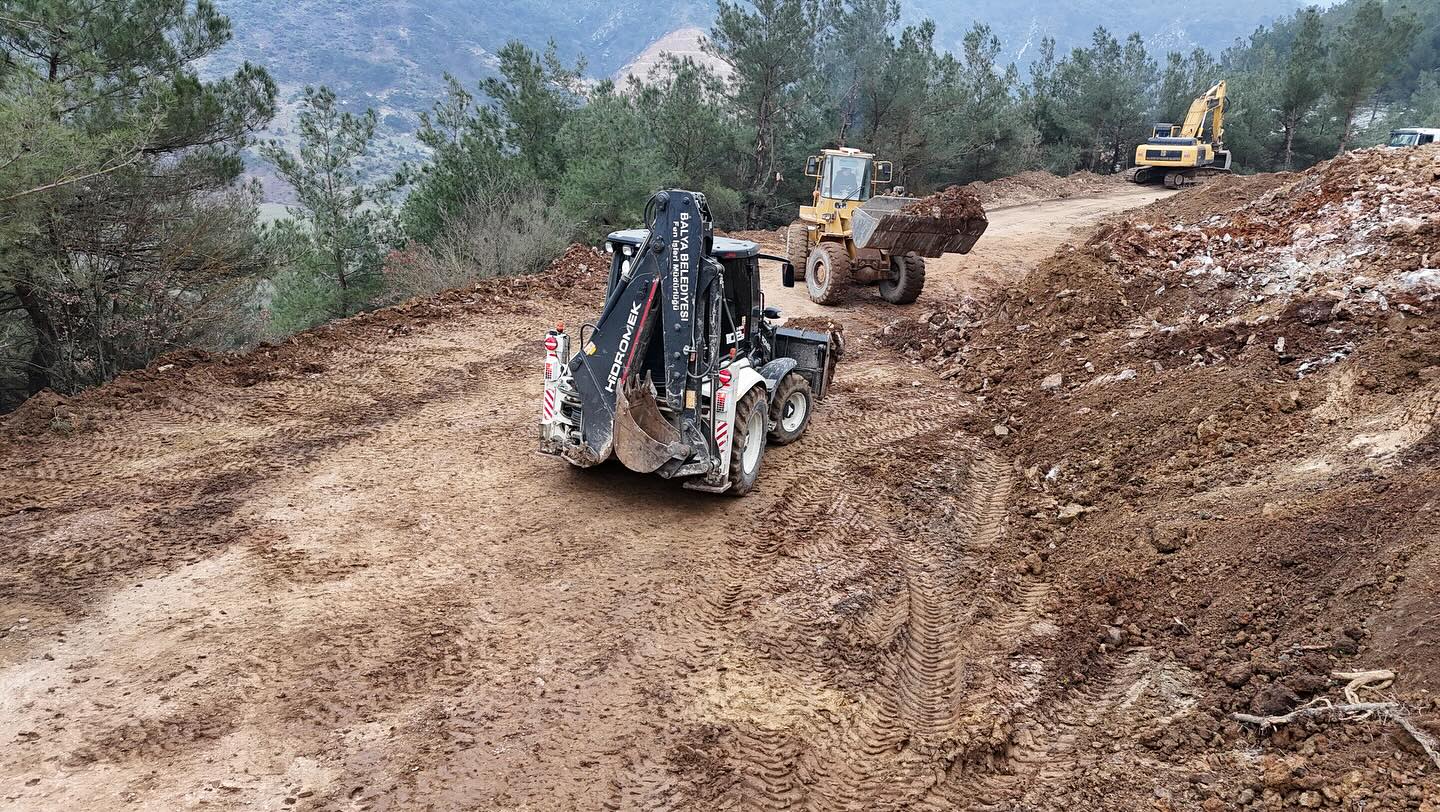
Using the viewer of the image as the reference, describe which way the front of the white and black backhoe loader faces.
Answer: facing away from the viewer and to the right of the viewer

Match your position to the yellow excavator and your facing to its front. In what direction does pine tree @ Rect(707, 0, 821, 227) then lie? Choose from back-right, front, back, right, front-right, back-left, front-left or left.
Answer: back

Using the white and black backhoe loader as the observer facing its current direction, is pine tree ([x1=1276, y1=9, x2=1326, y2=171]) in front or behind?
in front

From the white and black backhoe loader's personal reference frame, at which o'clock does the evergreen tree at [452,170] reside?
The evergreen tree is roughly at 10 o'clock from the white and black backhoe loader.

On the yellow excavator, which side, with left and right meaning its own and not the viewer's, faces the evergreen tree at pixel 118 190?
back

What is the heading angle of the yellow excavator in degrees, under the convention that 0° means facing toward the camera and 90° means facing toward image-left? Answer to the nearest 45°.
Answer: approximately 225°

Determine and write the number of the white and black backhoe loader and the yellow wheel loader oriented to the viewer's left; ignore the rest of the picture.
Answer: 0

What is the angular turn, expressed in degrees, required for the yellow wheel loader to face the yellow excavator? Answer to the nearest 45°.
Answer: approximately 90° to its left

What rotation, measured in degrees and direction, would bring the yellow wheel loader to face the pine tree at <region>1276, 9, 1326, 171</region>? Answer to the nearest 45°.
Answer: approximately 90° to its left

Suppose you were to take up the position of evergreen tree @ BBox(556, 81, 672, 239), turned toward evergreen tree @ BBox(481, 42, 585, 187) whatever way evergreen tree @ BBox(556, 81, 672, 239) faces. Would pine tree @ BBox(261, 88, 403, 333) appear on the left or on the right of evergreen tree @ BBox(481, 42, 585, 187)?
left

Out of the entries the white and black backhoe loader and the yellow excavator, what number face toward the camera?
0

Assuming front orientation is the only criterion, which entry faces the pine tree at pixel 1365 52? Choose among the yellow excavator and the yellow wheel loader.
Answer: the yellow excavator

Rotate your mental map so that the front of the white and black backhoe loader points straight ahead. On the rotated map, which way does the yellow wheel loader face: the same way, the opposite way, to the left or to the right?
to the right

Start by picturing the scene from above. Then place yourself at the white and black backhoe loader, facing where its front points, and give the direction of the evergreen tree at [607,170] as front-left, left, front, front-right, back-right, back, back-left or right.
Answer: front-left

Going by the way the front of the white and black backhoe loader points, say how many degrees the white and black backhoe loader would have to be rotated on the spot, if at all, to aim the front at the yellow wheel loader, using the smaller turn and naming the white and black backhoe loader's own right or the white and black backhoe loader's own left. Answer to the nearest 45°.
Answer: approximately 45° to the white and black backhoe loader's own left
